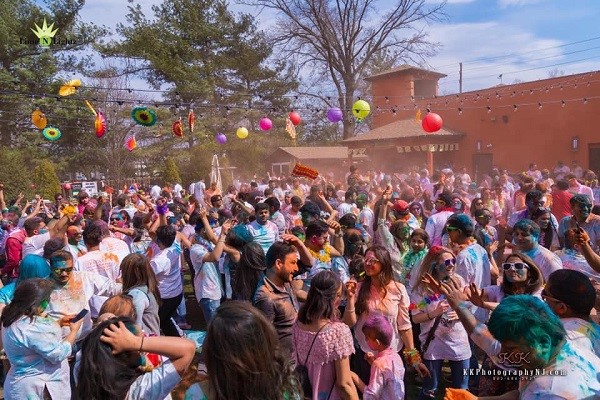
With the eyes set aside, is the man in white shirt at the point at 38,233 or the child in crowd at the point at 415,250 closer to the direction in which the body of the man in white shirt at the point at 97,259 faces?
the man in white shirt

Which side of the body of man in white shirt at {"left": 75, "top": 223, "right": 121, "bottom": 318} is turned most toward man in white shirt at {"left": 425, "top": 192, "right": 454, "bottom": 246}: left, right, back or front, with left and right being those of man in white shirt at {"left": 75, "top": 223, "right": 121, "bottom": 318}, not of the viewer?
right

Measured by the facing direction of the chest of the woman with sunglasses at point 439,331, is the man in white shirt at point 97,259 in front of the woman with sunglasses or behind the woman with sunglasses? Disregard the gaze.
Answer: behind

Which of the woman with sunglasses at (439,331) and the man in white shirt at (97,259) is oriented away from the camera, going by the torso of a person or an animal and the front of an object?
the man in white shirt

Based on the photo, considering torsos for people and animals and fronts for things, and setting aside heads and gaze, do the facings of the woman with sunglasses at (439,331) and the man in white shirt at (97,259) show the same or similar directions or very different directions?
very different directions

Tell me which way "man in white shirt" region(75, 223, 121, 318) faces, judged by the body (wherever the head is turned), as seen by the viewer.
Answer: away from the camera

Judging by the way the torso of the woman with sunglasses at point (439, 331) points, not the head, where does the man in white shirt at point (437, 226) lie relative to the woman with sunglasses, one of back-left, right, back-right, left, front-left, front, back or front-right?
back-left

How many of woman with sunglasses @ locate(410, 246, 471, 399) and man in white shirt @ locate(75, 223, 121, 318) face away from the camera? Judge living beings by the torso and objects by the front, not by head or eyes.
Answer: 1

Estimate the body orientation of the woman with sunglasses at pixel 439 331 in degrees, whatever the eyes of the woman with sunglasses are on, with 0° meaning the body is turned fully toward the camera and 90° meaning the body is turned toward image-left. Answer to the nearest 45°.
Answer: approximately 315°

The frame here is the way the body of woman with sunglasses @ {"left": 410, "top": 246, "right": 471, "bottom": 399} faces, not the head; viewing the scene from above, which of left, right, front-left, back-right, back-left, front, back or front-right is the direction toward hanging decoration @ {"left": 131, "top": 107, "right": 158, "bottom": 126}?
back

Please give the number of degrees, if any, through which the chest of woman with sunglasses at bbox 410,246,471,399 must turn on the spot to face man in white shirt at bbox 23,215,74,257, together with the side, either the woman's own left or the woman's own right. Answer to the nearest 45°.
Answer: approximately 135° to the woman's own right

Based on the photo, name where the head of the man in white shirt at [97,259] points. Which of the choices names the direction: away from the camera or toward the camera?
away from the camera

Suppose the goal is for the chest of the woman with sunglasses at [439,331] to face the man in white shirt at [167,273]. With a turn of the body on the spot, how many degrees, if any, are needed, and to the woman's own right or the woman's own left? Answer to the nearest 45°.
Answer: approximately 135° to the woman's own right
